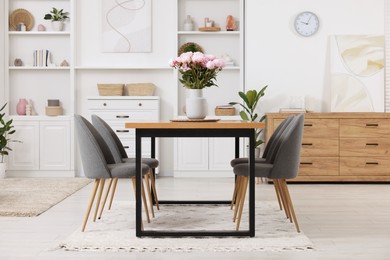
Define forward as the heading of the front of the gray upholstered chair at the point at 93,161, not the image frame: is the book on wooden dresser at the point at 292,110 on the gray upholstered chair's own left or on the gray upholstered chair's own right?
on the gray upholstered chair's own left

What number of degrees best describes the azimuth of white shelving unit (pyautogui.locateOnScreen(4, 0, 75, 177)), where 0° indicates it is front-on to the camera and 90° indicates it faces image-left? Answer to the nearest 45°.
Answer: approximately 0°

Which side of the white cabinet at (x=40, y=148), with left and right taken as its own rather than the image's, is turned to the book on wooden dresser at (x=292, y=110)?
left

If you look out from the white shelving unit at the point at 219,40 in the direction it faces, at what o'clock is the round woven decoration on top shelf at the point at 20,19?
The round woven decoration on top shelf is roughly at 3 o'clock from the white shelving unit.

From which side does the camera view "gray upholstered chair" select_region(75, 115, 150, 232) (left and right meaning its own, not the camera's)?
right

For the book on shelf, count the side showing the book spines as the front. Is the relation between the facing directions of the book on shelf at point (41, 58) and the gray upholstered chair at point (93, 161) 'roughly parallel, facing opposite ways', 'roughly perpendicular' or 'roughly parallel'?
roughly perpendicular

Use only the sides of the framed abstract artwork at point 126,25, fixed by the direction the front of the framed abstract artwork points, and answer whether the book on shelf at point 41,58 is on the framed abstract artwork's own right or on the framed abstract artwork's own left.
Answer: on the framed abstract artwork's own right

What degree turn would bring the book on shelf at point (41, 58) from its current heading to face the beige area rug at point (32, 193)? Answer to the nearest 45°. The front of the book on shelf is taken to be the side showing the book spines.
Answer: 0° — it already faces it
